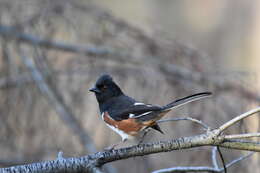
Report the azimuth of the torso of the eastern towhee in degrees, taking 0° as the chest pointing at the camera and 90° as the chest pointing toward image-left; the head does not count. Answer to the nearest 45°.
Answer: approximately 90°
